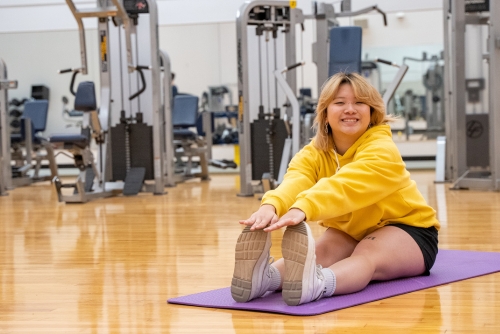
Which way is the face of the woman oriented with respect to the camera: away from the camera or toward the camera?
toward the camera

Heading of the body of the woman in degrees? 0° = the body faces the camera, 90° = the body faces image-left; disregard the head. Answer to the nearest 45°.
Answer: approximately 45°

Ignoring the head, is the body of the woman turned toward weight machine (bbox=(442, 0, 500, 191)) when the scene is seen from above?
no

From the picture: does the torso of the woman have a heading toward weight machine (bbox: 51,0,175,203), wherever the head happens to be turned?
no

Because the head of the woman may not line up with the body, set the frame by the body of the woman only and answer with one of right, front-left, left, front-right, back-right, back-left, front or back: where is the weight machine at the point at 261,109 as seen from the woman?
back-right
